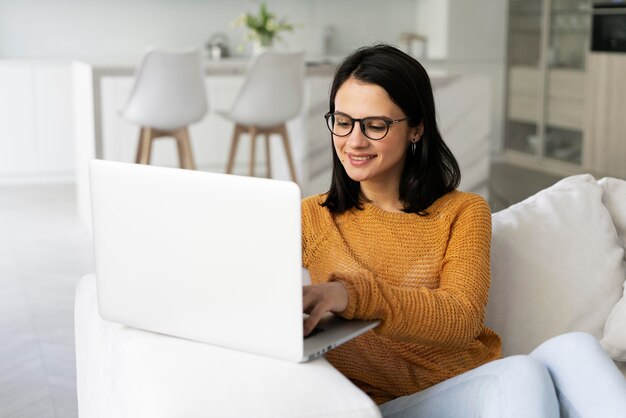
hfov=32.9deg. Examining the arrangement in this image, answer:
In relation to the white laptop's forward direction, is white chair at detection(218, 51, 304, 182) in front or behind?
in front

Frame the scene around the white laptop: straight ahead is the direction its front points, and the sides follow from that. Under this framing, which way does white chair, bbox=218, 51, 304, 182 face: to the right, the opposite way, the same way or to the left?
to the left

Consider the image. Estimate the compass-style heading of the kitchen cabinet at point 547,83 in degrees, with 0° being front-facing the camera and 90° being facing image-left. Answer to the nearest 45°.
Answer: approximately 45°

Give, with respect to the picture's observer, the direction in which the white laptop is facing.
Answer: facing away from the viewer and to the right of the viewer

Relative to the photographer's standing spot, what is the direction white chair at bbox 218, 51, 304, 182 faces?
facing away from the viewer and to the left of the viewer

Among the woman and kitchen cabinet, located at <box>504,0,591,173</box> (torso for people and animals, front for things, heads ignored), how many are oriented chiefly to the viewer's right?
0

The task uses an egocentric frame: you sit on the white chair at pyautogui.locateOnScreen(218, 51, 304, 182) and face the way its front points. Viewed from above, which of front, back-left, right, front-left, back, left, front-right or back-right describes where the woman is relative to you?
back-left

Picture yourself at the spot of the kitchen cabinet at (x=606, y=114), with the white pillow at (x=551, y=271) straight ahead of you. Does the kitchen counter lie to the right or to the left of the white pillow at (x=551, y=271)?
right

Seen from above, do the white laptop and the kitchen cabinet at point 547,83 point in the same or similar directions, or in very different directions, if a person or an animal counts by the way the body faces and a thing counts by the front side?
very different directions

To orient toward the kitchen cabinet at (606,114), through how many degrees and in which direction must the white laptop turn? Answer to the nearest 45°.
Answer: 0° — it already faces it

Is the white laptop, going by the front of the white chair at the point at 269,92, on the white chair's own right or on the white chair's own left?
on the white chair's own left

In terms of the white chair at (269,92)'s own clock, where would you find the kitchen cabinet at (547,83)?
The kitchen cabinet is roughly at 3 o'clock from the white chair.

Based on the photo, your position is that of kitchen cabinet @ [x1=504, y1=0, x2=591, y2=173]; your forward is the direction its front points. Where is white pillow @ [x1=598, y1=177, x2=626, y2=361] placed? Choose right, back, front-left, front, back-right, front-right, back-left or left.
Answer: front-left

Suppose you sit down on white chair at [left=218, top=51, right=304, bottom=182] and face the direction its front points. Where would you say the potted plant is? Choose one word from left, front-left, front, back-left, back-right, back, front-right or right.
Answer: front-right
